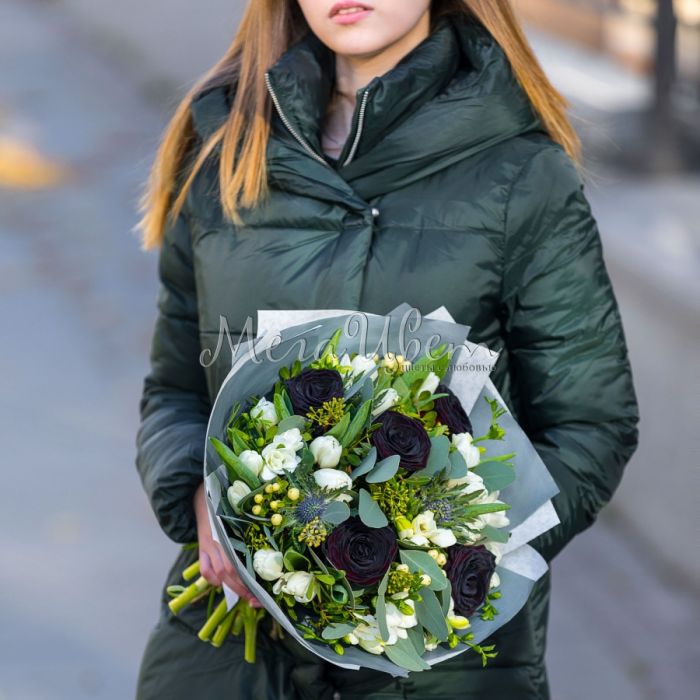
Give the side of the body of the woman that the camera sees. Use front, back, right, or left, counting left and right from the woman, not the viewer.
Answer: front
